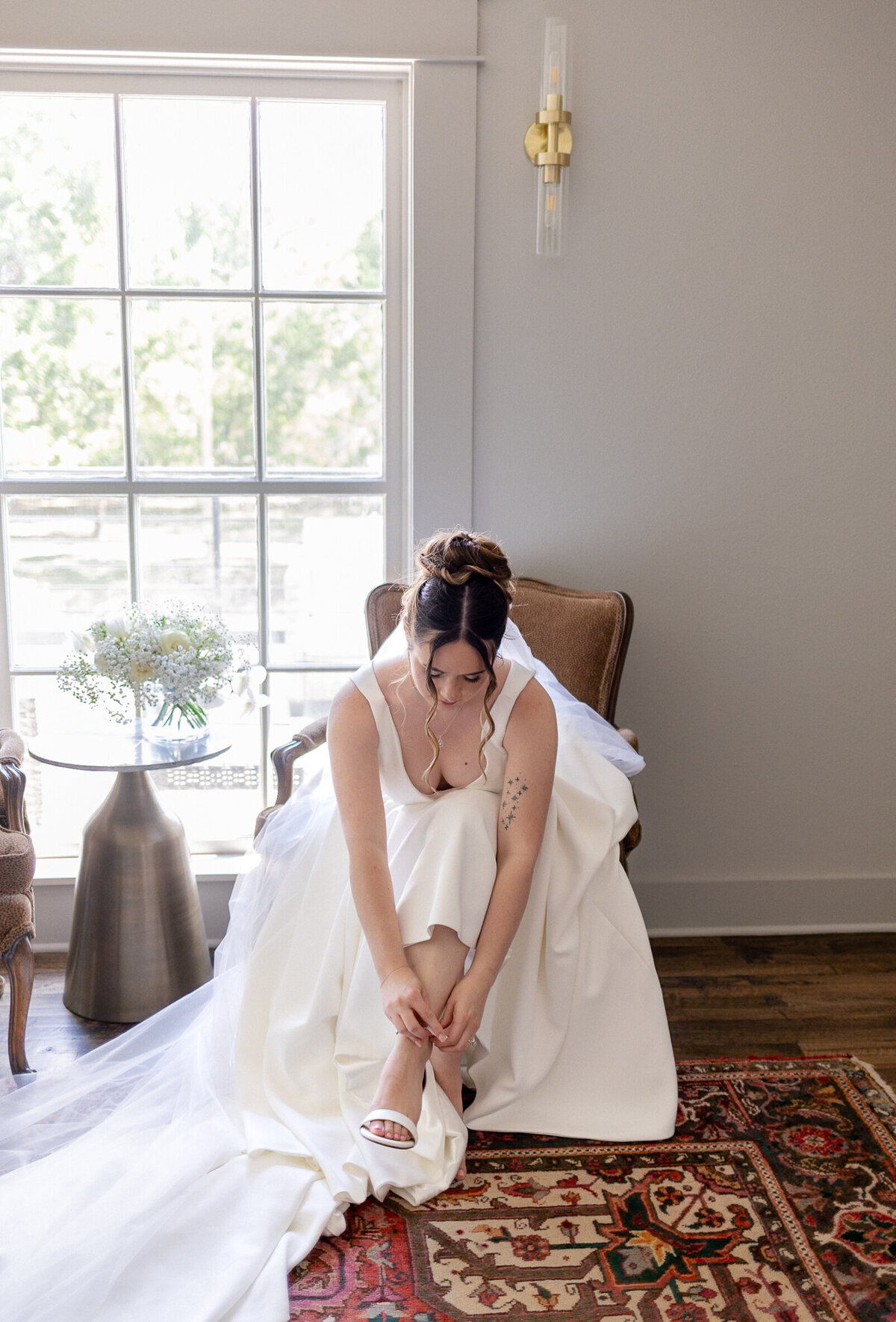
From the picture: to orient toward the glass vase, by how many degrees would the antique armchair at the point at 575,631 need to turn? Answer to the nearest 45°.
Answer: approximately 45° to its right

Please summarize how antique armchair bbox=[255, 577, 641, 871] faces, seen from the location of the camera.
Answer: facing the viewer and to the left of the viewer

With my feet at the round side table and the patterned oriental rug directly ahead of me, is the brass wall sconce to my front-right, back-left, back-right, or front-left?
front-left

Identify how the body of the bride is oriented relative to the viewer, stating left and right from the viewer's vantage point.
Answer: facing the viewer

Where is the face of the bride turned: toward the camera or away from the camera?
toward the camera
